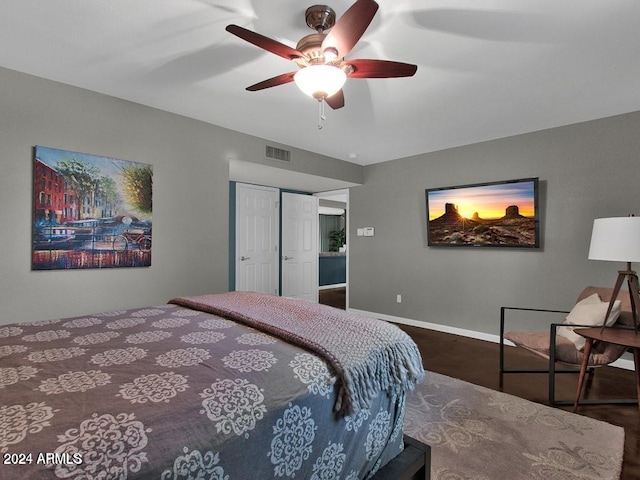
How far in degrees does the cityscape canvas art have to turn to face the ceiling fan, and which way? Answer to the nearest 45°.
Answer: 0° — it already faces it

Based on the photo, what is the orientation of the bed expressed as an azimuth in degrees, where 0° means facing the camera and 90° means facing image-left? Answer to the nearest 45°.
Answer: approximately 225°

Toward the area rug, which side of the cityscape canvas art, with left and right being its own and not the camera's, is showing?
front

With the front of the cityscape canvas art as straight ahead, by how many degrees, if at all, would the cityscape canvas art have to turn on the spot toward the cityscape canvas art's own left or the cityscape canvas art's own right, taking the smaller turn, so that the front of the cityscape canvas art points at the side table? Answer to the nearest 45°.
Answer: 0° — it already faces it

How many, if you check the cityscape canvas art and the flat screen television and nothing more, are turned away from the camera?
0

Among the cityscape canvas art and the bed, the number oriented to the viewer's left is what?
0

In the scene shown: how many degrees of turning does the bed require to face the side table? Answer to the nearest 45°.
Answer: approximately 45° to its right

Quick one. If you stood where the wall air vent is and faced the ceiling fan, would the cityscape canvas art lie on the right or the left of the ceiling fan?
right

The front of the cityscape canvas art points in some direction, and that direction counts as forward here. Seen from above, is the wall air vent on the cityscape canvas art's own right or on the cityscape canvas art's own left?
on the cityscape canvas art's own left

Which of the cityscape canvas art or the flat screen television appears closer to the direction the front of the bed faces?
the flat screen television

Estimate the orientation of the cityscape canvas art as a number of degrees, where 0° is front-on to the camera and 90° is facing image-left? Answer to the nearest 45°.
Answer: approximately 315°

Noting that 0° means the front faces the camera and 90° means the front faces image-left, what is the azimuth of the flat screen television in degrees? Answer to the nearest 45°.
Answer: approximately 45°

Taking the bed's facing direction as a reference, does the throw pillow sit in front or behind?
in front
